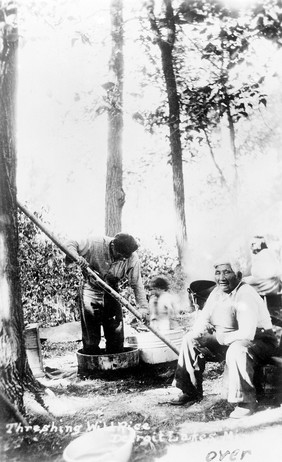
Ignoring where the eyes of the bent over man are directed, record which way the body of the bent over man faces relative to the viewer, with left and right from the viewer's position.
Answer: facing the viewer and to the right of the viewer

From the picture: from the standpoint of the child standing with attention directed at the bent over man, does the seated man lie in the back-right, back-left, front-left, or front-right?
back-left

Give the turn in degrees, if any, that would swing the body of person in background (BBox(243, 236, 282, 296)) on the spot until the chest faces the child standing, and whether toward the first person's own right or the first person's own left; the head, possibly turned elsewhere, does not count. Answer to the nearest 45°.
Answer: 0° — they already face them

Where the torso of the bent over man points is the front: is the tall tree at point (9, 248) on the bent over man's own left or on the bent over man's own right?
on the bent over man's own right

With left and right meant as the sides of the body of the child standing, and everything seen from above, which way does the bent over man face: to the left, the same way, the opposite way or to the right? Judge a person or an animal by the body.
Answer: to the left

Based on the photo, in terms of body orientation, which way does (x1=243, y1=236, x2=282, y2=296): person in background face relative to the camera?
to the viewer's left

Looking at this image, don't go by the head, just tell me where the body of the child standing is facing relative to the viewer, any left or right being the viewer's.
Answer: facing the viewer and to the left of the viewer
